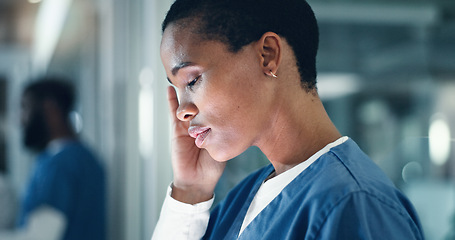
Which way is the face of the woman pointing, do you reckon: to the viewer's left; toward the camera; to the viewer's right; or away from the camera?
to the viewer's left

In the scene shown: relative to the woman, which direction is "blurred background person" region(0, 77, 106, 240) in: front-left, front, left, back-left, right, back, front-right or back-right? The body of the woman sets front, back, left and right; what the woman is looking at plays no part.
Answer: right
